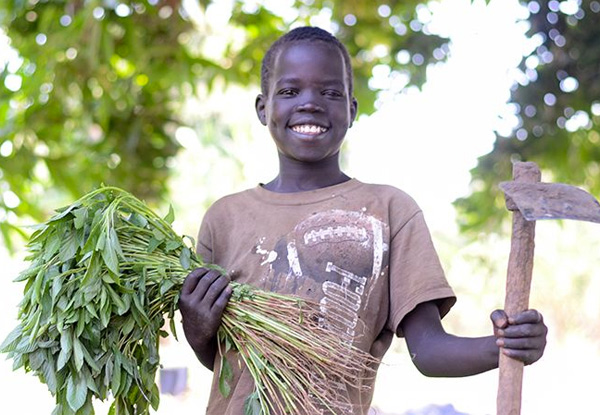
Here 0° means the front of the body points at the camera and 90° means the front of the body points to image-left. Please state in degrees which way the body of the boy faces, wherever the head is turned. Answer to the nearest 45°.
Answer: approximately 0°
